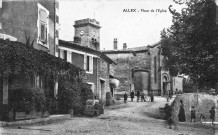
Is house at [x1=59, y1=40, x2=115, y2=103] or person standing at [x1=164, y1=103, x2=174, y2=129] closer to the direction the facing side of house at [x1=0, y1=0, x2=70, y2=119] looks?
the person standing

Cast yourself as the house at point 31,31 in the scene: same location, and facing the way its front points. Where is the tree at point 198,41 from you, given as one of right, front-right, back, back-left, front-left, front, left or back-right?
front-left

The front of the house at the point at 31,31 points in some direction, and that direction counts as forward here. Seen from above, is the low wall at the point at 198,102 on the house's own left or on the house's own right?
on the house's own left

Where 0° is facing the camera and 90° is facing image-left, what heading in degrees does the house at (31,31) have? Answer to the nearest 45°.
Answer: approximately 315°

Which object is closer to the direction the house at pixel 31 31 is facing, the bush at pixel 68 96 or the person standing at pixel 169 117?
the person standing

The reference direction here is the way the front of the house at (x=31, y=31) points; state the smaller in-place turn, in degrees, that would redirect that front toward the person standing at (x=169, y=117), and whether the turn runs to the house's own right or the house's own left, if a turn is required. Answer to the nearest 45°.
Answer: approximately 45° to the house's own left

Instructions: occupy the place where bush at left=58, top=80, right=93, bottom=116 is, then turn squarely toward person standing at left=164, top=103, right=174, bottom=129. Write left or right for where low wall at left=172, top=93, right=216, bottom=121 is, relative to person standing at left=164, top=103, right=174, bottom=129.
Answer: left
